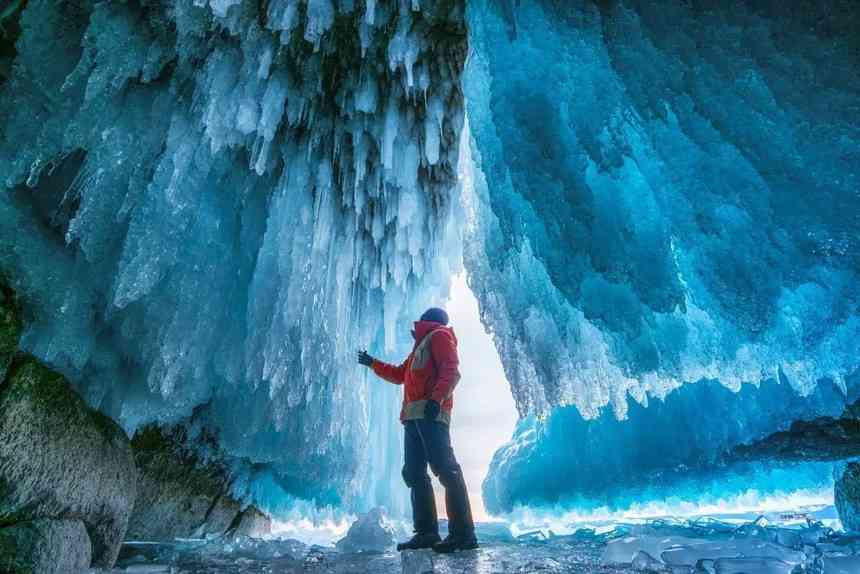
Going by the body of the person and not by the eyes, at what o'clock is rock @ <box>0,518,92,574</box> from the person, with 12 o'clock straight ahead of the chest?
The rock is roughly at 11 o'clock from the person.

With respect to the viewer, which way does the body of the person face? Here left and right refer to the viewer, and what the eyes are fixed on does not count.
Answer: facing to the left of the viewer

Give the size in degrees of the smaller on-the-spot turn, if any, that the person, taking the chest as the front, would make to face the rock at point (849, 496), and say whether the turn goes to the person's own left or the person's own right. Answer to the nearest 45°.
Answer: approximately 180°

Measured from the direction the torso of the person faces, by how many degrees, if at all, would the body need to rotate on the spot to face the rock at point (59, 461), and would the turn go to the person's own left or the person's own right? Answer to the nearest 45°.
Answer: approximately 45° to the person's own left

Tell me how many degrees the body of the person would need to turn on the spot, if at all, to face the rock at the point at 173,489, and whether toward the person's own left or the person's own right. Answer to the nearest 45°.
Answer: approximately 45° to the person's own right

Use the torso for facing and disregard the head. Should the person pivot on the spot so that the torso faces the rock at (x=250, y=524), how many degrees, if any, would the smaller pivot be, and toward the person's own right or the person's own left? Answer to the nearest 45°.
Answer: approximately 45° to the person's own right
